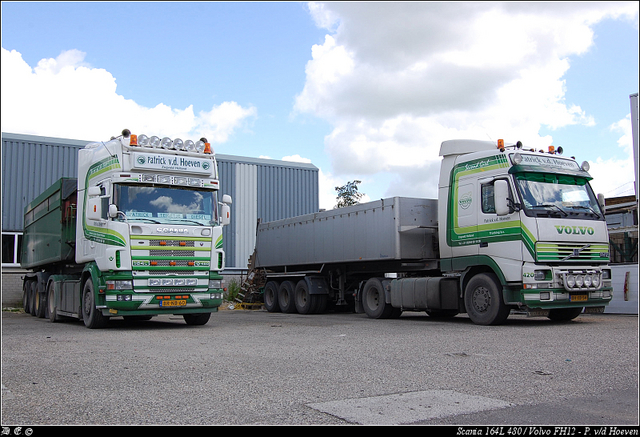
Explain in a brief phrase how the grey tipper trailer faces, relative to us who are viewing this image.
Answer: facing the viewer and to the right of the viewer

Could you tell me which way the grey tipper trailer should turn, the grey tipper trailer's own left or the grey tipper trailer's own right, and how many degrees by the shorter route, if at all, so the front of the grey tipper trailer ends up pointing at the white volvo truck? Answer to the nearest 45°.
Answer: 0° — it already faces it

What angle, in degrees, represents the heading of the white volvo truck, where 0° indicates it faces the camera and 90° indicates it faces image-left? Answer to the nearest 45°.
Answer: approximately 315°

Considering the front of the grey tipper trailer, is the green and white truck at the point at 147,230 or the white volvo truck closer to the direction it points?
the white volvo truck

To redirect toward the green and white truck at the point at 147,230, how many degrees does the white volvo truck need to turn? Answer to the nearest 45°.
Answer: approximately 135° to its right
